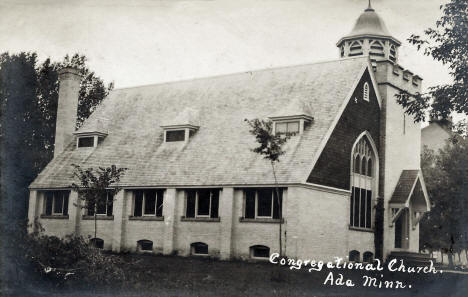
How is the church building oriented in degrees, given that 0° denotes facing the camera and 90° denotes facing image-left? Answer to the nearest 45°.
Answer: approximately 315°

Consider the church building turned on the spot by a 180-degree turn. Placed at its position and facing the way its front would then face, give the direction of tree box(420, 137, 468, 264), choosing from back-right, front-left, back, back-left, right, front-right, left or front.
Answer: right

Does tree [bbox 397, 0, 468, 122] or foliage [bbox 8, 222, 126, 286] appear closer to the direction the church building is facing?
the tree

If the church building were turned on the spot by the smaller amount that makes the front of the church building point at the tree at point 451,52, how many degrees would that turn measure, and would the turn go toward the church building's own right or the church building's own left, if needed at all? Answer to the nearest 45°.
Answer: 0° — it already faces it

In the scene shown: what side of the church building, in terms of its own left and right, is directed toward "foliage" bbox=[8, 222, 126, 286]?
right
